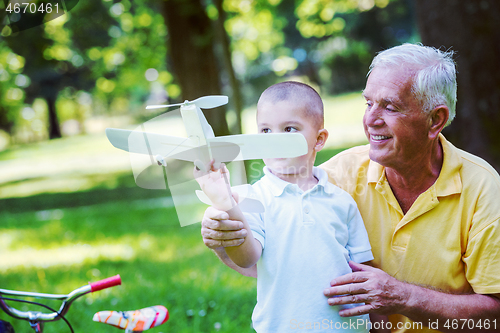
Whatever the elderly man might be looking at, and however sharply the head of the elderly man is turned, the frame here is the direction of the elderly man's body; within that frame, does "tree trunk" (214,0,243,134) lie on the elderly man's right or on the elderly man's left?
on the elderly man's right

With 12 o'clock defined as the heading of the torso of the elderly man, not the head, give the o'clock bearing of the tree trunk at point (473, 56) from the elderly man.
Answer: The tree trunk is roughly at 5 o'clock from the elderly man.

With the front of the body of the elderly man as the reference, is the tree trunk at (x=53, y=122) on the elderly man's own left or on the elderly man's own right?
on the elderly man's own right

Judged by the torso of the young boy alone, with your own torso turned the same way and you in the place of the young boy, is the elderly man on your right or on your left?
on your left

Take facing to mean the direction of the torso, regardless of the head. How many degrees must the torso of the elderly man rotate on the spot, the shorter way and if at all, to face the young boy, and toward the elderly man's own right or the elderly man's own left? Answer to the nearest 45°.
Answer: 0° — they already face them

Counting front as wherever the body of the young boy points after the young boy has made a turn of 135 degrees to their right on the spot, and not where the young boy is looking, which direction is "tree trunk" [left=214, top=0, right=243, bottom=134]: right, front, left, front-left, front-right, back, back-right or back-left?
front-right

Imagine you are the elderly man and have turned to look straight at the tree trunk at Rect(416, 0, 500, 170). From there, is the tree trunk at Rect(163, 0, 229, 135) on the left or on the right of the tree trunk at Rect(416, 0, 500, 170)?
left

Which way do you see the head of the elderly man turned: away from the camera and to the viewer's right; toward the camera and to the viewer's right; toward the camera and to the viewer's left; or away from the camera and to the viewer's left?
toward the camera and to the viewer's left

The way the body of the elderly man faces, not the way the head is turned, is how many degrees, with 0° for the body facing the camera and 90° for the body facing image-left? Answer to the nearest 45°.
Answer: approximately 45°

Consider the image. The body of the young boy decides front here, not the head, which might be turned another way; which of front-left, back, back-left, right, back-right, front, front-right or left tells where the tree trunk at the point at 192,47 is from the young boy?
back

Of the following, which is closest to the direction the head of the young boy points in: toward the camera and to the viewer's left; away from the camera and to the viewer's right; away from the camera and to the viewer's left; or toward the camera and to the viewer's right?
toward the camera and to the viewer's left

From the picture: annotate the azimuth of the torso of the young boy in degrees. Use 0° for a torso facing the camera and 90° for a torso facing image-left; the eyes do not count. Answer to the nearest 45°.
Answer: approximately 0°

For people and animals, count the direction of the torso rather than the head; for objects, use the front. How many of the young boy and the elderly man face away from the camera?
0

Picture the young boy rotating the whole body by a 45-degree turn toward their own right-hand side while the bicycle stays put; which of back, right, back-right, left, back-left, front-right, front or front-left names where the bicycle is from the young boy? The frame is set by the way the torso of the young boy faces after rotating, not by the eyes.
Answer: front-right

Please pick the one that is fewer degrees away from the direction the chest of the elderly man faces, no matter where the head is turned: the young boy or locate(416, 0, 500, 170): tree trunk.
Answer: the young boy
